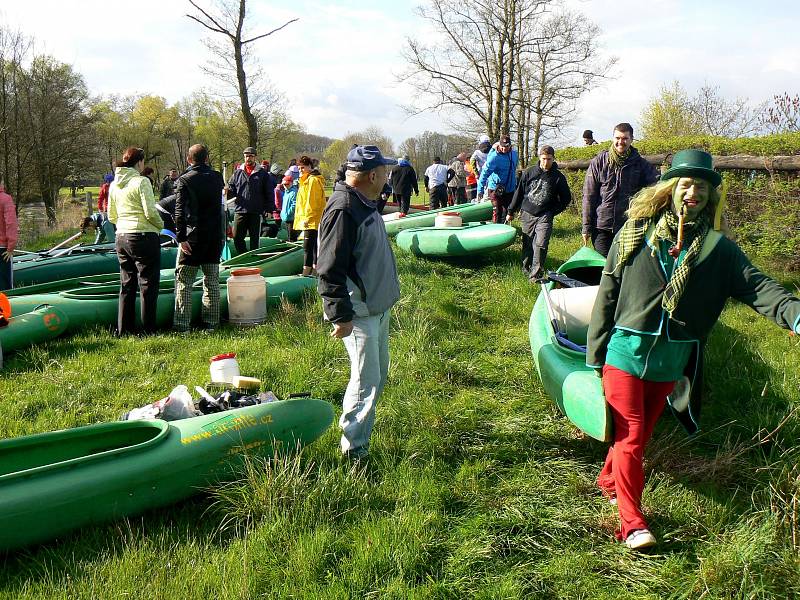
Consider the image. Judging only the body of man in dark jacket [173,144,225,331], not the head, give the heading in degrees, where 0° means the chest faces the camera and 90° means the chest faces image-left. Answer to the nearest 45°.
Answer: approximately 180°

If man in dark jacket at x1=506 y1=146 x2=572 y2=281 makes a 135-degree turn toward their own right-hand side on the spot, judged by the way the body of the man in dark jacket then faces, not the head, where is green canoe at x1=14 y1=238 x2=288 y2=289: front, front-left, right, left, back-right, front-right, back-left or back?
front-left

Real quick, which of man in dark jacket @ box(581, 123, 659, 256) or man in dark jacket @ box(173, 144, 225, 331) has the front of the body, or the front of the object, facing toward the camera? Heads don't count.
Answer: man in dark jacket @ box(581, 123, 659, 256)

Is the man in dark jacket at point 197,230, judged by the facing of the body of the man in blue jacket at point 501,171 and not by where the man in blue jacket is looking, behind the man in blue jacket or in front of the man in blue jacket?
in front

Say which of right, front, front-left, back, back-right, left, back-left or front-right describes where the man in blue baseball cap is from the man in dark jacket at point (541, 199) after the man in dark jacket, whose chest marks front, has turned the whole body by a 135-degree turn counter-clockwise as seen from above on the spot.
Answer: back-right

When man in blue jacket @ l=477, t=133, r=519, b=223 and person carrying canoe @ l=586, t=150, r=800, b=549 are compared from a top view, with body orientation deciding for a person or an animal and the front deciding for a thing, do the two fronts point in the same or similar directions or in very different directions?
same or similar directions

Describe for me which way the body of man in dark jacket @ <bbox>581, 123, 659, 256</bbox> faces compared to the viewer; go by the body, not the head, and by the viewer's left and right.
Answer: facing the viewer

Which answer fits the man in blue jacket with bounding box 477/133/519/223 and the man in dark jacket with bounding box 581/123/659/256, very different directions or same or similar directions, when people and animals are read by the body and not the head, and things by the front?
same or similar directions

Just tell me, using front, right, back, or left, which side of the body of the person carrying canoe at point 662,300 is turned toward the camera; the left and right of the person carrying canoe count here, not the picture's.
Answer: front

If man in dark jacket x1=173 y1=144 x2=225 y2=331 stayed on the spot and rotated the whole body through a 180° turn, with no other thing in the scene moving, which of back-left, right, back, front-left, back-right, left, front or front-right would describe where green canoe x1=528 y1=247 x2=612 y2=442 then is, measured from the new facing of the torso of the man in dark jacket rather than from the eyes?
front-left

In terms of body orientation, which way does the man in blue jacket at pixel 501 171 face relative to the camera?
toward the camera
